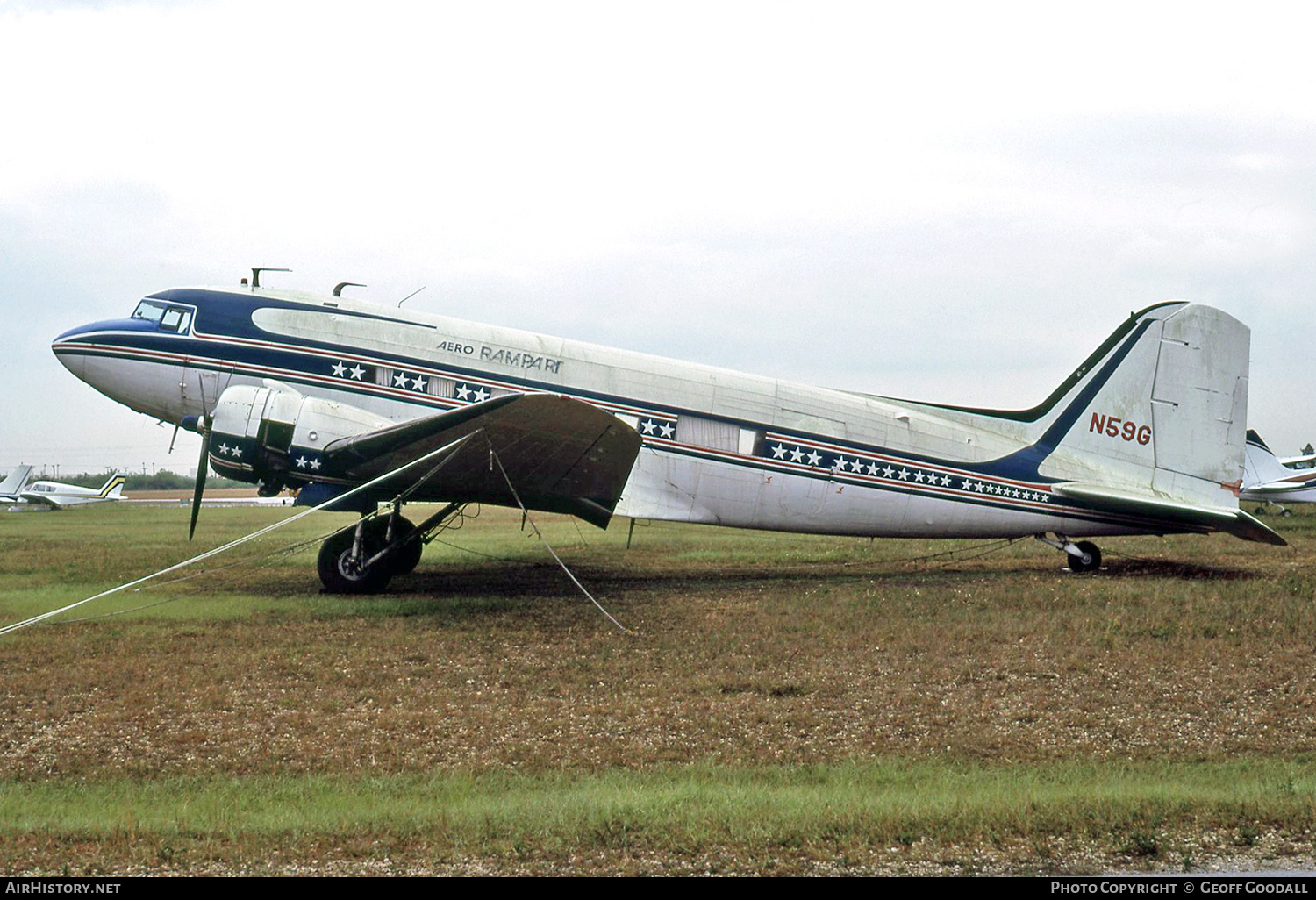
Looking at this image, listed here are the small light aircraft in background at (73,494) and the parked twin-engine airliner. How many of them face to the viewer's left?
2

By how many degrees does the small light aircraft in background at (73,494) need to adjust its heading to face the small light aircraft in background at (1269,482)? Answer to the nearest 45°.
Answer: approximately 135° to its left

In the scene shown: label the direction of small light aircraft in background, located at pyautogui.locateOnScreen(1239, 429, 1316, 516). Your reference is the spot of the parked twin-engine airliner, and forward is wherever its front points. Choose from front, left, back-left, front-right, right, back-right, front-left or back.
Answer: back-right

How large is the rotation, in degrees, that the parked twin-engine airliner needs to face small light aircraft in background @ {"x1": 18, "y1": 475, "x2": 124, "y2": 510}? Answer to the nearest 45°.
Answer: approximately 45° to its right

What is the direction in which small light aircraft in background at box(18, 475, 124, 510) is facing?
to the viewer's left

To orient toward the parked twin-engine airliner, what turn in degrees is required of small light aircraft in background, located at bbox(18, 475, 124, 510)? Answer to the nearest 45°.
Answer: approximately 90° to its left

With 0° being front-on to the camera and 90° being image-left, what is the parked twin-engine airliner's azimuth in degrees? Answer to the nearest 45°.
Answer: approximately 90°
